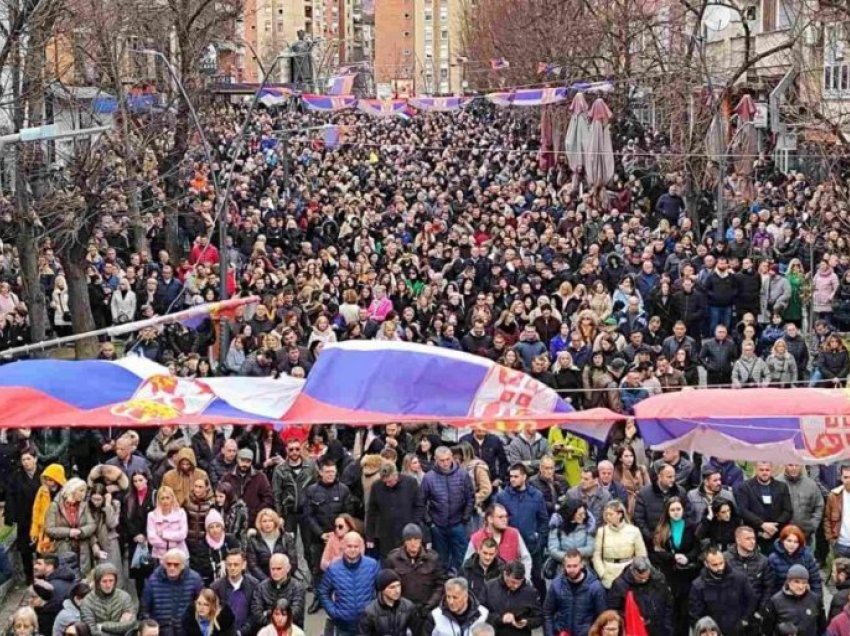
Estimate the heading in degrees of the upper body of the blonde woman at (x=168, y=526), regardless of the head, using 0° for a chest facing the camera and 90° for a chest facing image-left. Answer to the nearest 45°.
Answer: approximately 0°

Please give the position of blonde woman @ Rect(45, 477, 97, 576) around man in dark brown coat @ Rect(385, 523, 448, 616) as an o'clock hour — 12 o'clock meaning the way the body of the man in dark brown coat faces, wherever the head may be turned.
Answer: The blonde woman is roughly at 4 o'clock from the man in dark brown coat.

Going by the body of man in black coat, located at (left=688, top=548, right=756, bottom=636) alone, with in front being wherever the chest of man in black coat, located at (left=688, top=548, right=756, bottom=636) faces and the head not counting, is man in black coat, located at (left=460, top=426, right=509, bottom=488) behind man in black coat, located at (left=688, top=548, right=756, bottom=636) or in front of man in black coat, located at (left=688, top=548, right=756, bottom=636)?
behind

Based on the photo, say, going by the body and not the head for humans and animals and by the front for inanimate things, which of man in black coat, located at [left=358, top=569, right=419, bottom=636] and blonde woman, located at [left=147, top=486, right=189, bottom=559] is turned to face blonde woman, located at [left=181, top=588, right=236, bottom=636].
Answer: blonde woman, located at [left=147, top=486, right=189, bottom=559]

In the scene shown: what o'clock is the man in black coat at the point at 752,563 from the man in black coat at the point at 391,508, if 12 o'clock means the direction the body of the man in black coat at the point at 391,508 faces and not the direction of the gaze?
the man in black coat at the point at 752,563 is roughly at 10 o'clock from the man in black coat at the point at 391,508.

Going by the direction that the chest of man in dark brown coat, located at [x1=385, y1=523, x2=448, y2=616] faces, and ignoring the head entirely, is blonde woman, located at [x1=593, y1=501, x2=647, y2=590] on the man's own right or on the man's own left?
on the man's own left

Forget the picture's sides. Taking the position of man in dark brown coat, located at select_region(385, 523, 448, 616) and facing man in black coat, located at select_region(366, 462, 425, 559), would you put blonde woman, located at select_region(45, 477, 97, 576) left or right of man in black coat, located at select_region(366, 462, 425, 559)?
left

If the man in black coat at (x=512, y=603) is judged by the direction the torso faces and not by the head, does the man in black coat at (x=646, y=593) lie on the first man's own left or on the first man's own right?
on the first man's own left

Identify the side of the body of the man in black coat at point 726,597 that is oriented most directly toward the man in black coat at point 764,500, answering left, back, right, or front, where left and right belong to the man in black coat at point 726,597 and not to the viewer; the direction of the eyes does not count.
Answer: back
